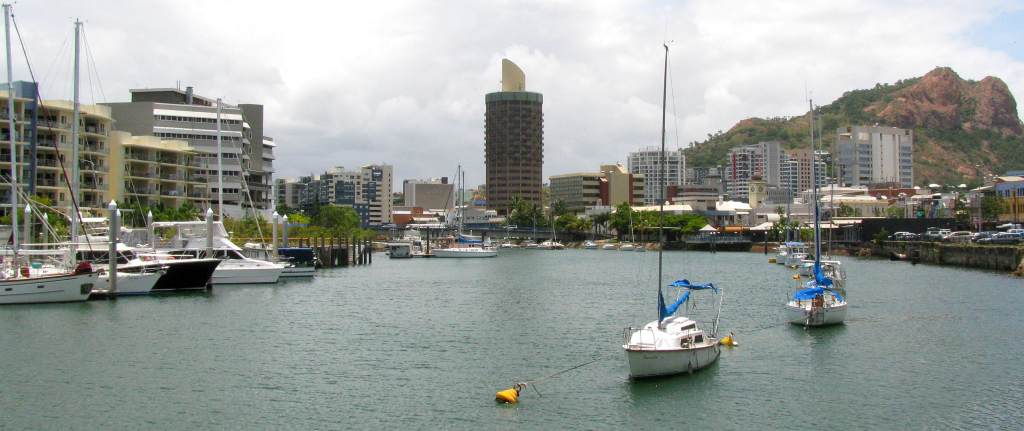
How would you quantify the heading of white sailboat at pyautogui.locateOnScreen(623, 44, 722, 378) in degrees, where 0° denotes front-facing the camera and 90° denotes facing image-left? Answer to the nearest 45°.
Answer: approximately 45°

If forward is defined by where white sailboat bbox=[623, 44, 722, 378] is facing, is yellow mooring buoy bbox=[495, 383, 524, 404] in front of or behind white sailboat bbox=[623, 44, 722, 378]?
in front
